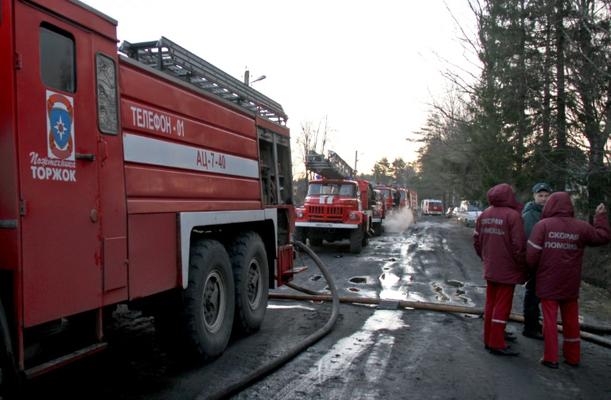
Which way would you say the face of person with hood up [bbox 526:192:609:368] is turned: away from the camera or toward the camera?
away from the camera

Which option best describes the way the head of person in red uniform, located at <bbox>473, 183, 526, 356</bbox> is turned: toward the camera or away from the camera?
away from the camera

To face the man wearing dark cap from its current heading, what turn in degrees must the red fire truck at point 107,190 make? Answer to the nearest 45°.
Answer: approximately 135° to its left

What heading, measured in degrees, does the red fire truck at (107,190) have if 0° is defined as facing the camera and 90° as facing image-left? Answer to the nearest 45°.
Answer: approximately 45°
